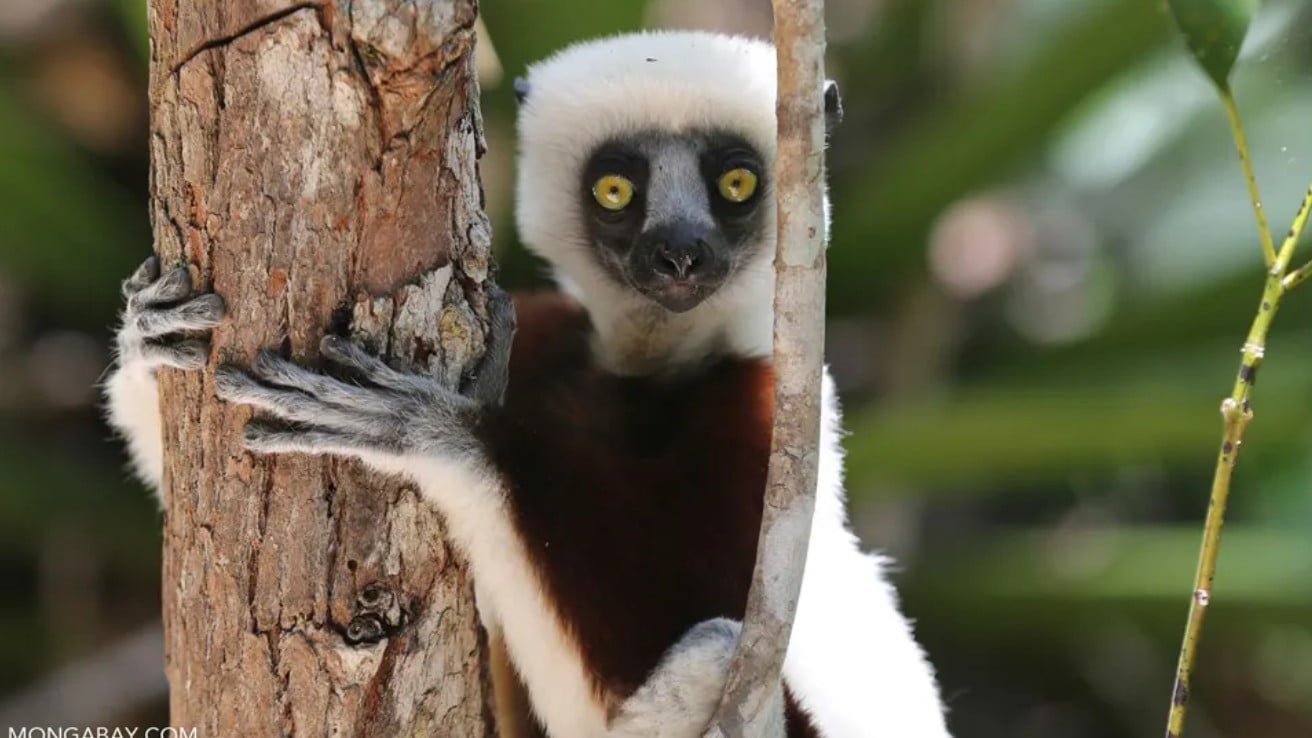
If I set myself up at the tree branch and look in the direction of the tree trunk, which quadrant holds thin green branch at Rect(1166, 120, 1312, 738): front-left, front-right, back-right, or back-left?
back-right

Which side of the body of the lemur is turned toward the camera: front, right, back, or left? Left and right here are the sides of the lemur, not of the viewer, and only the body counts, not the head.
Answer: front

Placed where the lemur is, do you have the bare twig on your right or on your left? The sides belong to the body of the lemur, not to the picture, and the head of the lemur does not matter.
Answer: on your left
